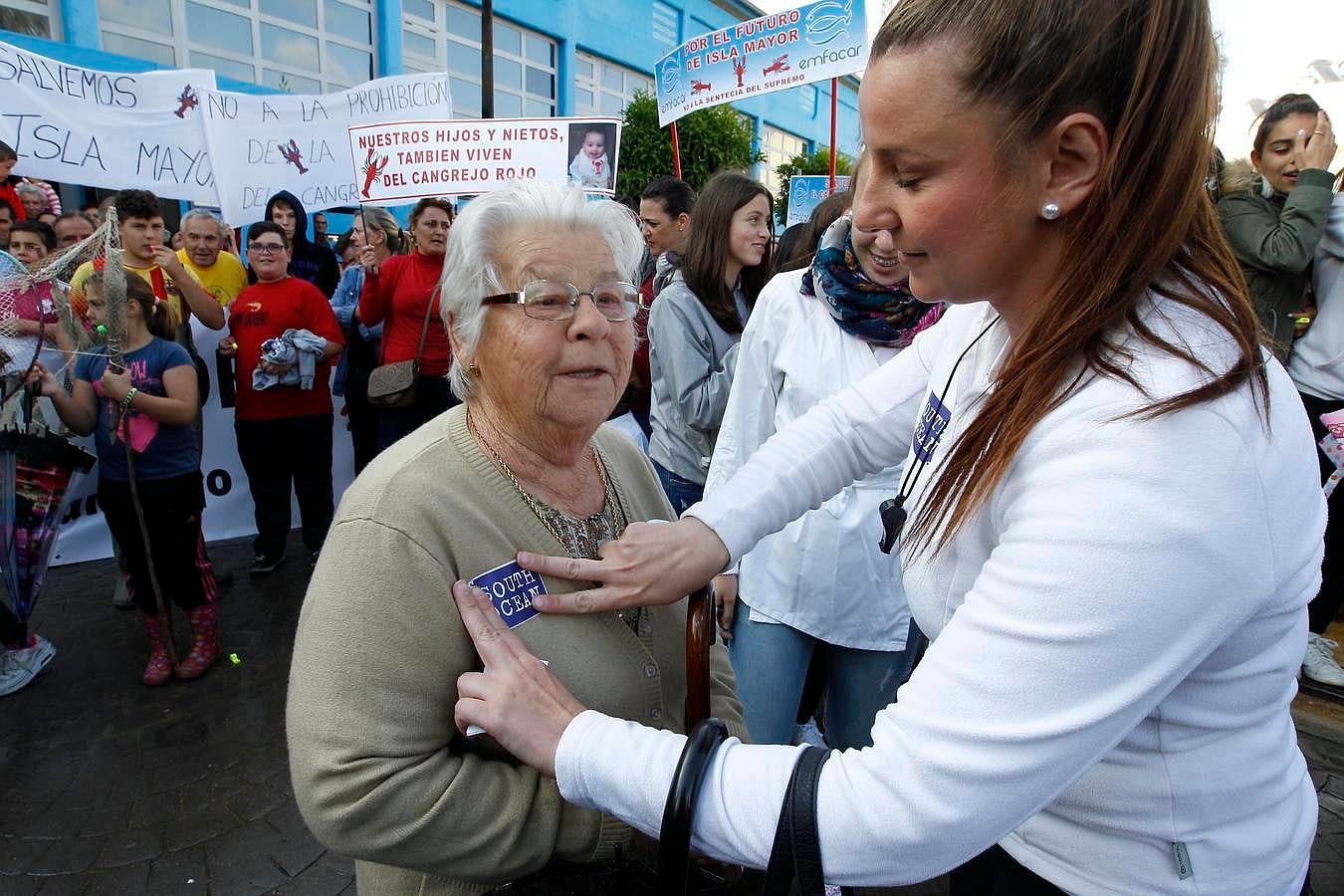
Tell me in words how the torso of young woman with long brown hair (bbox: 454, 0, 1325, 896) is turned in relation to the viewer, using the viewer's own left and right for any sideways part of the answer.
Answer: facing to the left of the viewer

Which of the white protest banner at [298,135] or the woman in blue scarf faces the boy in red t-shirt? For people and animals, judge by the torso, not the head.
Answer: the white protest banner

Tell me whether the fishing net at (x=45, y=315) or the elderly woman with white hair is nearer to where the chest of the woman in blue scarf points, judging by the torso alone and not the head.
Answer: the elderly woman with white hair

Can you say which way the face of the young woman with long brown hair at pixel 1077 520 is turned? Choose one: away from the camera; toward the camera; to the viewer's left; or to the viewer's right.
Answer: to the viewer's left

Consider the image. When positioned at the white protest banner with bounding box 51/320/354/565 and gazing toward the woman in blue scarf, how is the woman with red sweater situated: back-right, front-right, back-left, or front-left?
front-left

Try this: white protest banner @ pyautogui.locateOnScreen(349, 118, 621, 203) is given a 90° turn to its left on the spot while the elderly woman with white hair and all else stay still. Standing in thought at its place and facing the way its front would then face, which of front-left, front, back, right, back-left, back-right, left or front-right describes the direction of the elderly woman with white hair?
right

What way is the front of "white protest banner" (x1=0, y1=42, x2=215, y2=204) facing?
toward the camera

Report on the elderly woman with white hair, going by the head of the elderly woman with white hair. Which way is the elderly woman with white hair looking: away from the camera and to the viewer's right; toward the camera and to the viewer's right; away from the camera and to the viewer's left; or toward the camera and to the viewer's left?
toward the camera and to the viewer's right

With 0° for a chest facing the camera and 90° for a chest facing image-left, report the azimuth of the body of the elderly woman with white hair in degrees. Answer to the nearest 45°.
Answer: approximately 315°

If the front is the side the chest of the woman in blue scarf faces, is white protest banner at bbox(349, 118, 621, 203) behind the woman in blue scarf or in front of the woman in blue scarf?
behind

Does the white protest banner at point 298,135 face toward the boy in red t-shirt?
yes

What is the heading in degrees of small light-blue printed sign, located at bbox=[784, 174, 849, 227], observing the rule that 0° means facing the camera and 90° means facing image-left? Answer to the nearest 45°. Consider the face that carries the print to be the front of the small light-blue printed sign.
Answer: approximately 0°

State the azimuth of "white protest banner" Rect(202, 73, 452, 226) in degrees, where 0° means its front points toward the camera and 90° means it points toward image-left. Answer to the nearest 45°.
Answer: approximately 0°
